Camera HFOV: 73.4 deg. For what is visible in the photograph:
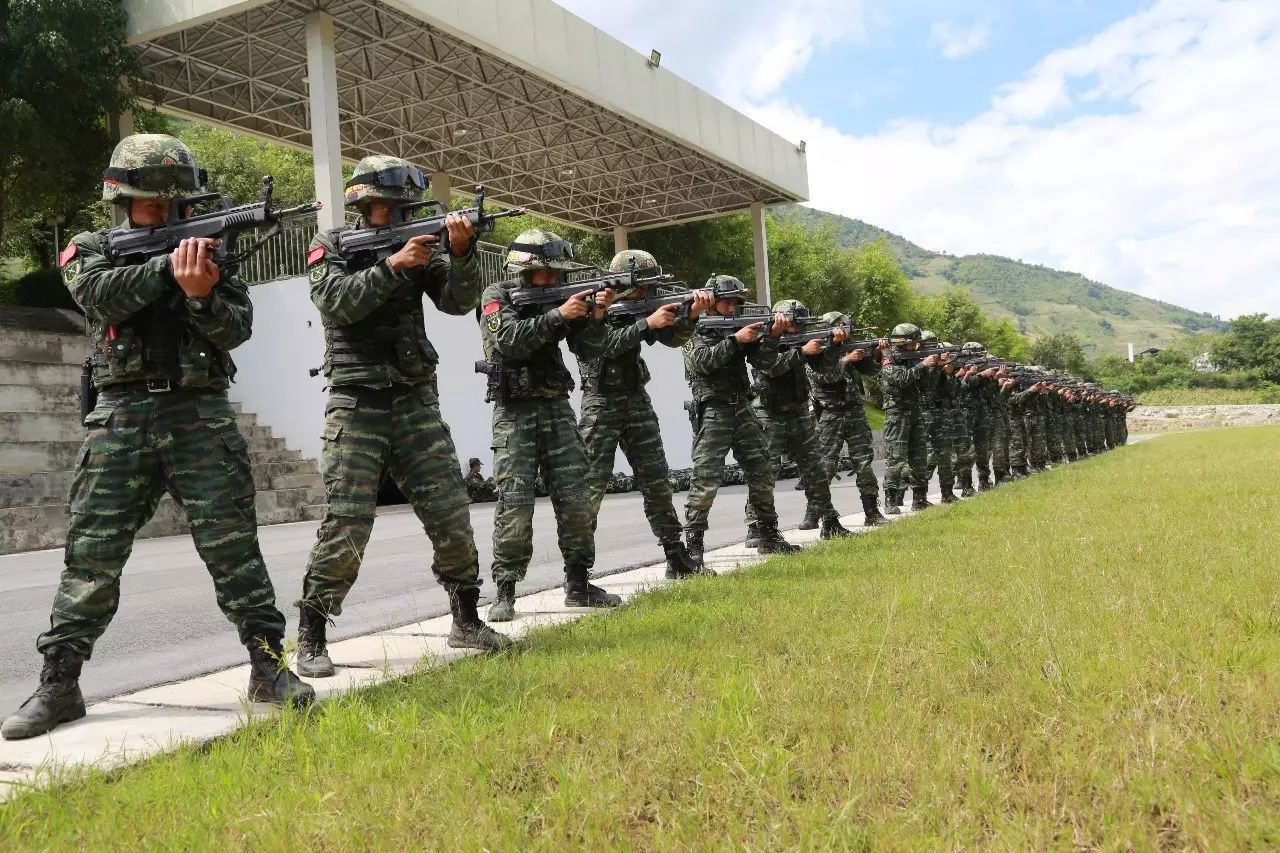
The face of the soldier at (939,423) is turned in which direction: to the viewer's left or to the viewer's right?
to the viewer's right

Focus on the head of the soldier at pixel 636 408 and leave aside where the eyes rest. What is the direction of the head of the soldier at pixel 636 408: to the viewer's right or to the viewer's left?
to the viewer's right

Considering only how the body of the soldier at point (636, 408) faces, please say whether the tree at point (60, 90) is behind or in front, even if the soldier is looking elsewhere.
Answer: behind

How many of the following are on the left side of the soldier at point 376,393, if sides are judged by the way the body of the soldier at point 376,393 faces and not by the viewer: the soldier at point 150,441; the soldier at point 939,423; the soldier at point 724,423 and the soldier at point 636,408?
3

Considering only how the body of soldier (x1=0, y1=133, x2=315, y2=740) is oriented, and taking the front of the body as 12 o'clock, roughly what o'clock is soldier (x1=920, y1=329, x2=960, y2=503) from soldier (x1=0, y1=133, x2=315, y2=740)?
soldier (x1=920, y1=329, x2=960, y2=503) is roughly at 8 o'clock from soldier (x1=0, y1=133, x2=315, y2=740).

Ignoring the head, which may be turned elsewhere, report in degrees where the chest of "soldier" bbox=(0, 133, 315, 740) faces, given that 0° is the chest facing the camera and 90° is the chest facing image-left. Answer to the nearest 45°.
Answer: approximately 0°

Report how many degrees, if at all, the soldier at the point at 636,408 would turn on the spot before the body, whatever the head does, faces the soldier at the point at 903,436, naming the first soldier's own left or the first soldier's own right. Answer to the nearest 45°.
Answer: approximately 90° to the first soldier's own left

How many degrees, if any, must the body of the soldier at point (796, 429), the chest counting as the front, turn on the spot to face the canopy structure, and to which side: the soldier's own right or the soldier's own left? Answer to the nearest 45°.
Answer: approximately 180°
